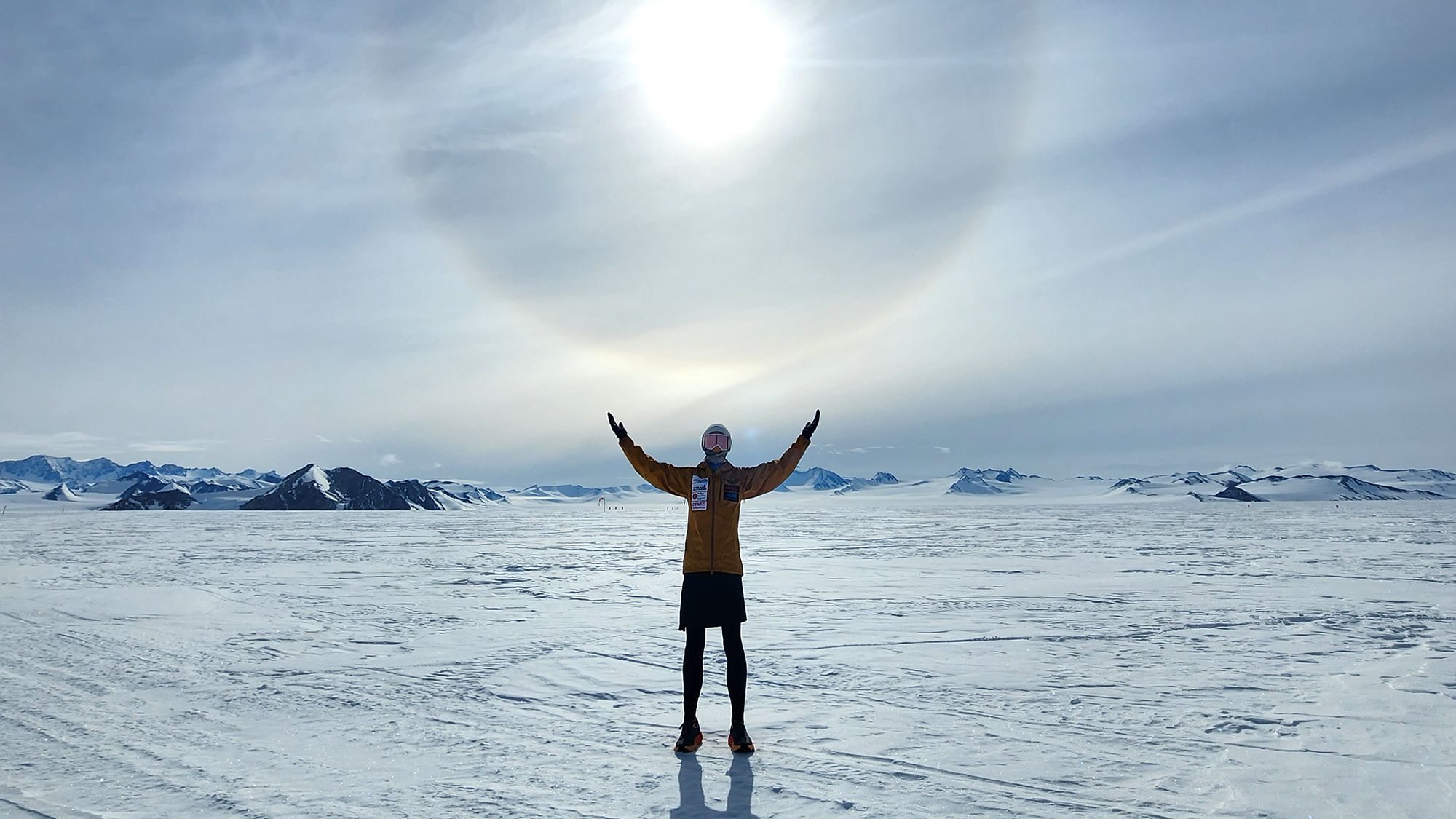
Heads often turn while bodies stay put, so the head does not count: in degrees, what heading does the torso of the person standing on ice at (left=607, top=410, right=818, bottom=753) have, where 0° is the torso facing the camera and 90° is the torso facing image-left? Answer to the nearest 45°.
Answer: approximately 0°
